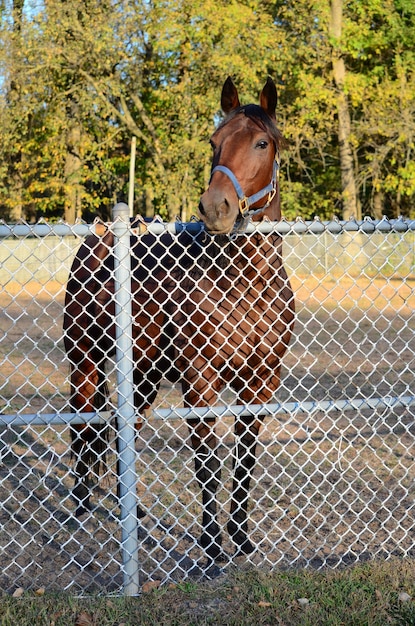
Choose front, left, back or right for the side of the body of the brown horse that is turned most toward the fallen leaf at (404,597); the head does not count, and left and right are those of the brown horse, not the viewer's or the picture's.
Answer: front

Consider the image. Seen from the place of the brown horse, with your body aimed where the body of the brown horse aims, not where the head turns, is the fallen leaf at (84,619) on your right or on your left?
on your right

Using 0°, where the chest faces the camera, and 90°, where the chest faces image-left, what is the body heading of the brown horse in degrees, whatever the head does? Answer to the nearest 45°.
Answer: approximately 315°
